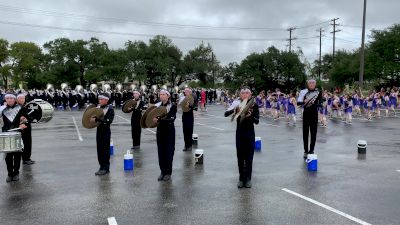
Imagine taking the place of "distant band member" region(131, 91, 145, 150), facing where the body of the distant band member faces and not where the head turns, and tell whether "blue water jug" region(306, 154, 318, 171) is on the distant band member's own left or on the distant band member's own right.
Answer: on the distant band member's own left

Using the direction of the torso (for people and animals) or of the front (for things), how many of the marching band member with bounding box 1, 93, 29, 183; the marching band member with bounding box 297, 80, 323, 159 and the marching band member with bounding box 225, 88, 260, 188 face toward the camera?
3

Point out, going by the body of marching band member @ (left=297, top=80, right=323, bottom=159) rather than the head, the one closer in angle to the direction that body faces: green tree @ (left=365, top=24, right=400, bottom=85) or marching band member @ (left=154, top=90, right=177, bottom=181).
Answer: the marching band member

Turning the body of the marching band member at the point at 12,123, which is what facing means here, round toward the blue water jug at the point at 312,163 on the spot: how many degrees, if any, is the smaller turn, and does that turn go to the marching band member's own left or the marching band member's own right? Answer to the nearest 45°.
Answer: approximately 90° to the marching band member's own left

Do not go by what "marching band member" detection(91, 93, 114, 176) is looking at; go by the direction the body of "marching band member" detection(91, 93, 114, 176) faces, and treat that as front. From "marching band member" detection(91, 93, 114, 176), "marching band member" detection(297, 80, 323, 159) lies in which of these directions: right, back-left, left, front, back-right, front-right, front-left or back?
back-left

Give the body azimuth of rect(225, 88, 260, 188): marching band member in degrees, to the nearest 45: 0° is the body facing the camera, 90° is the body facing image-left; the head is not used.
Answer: approximately 0°

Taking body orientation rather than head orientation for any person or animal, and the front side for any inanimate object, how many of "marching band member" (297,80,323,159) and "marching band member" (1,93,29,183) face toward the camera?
2

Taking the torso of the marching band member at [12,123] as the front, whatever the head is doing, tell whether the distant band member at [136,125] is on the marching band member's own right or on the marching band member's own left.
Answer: on the marching band member's own left

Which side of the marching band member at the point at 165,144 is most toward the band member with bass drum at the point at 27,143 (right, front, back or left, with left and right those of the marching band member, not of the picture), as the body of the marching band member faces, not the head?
right

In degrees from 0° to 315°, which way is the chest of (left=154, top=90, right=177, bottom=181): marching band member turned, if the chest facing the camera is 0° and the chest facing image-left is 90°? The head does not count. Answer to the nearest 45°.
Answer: approximately 45°

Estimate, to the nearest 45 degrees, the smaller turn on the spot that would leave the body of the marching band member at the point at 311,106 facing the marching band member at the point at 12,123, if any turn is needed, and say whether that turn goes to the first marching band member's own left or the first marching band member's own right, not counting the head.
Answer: approximately 45° to the first marching band member's own right
